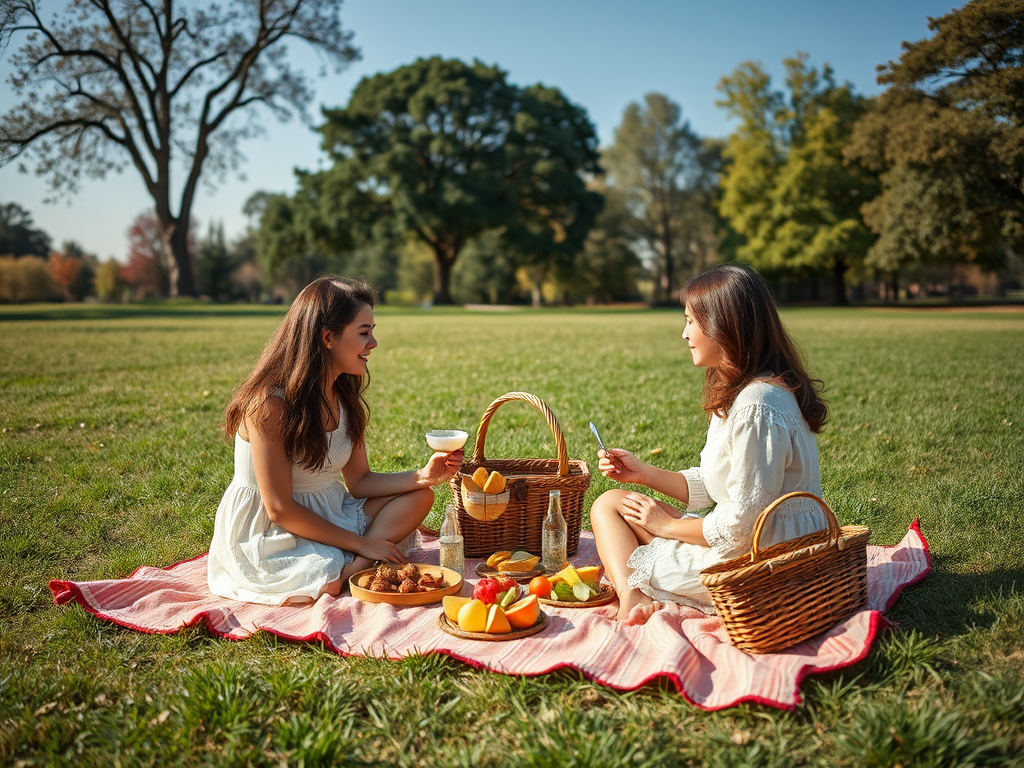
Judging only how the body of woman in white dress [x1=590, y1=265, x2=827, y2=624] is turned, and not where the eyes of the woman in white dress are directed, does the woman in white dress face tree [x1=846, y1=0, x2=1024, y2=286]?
no

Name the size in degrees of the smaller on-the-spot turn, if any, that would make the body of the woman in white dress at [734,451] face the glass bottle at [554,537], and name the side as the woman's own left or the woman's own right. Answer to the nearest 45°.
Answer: approximately 45° to the woman's own right

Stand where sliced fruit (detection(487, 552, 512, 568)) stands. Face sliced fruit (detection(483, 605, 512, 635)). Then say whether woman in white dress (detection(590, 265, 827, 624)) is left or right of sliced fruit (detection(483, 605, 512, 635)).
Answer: left

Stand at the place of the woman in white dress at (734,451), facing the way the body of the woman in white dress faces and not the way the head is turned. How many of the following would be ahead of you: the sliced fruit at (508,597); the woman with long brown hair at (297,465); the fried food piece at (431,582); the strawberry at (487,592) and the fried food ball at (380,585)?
5

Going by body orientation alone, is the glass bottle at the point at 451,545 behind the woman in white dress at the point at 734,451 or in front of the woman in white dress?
in front

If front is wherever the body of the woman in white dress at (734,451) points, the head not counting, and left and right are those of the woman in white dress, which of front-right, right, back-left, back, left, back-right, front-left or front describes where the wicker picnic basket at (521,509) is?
front-right

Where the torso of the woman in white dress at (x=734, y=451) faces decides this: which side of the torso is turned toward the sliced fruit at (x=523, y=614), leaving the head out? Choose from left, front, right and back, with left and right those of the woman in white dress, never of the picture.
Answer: front

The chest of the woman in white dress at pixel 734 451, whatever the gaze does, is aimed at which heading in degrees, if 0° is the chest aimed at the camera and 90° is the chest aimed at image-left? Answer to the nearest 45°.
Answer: approximately 90°

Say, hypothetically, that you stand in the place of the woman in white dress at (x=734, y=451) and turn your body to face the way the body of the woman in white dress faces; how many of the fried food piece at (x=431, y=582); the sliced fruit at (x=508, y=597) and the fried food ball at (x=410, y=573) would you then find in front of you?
3

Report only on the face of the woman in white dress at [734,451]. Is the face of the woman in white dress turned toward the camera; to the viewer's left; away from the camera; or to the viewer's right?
to the viewer's left

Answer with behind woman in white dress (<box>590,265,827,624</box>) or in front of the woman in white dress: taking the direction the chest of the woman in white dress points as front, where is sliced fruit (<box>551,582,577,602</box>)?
in front

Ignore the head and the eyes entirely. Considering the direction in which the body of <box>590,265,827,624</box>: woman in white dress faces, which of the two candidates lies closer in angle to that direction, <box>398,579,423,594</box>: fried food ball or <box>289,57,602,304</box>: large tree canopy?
the fried food ball

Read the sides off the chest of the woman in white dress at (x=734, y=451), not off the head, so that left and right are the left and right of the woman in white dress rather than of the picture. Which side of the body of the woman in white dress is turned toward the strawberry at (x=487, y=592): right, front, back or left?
front

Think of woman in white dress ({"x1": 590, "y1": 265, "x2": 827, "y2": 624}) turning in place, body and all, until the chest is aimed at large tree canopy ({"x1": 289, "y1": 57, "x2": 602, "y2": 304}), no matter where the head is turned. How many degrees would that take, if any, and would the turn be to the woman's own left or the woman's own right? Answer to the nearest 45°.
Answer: approximately 90° to the woman's own right

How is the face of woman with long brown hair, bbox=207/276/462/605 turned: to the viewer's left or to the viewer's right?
to the viewer's right

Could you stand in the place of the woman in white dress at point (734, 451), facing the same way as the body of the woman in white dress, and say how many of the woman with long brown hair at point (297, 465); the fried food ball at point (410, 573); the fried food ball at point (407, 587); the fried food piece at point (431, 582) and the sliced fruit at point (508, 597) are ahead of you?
5

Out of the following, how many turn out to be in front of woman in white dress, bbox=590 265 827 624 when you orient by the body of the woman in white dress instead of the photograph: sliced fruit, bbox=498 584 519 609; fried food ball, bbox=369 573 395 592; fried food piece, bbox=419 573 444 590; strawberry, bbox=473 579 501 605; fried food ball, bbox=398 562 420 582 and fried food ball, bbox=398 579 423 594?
6

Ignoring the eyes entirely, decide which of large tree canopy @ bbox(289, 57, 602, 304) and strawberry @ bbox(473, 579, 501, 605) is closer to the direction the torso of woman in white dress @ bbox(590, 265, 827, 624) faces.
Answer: the strawberry

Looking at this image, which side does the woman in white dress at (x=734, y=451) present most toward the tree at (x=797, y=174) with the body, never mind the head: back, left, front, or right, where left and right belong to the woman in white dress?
right
